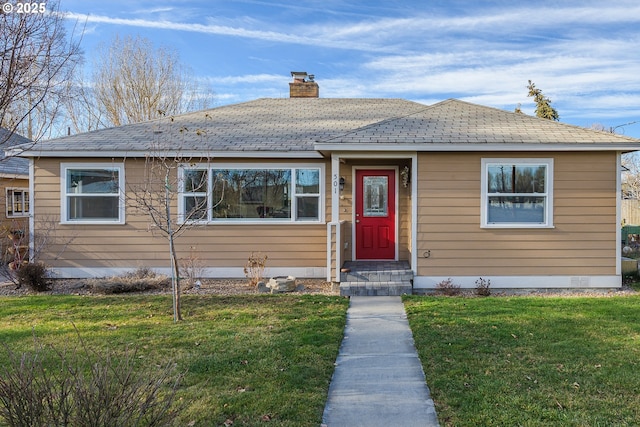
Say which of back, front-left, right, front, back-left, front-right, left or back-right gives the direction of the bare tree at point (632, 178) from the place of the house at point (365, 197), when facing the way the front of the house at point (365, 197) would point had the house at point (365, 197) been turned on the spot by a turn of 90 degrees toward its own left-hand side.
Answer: front-left

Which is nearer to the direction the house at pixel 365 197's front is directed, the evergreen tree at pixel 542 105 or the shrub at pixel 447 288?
the shrub

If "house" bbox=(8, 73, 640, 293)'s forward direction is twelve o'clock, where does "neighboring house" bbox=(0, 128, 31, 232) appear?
The neighboring house is roughly at 4 o'clock from the house.

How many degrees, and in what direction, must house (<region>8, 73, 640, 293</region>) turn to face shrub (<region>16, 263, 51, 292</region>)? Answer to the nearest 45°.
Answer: approximately 90° to its right

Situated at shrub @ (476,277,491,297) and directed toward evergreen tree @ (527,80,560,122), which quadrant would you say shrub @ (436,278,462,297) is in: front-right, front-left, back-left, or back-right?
back-left

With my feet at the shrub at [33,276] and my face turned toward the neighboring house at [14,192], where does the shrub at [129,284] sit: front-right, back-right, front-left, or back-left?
back-right

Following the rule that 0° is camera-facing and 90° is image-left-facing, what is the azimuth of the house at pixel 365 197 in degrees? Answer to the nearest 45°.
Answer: approximately 0°
